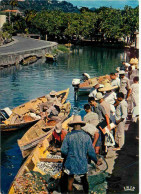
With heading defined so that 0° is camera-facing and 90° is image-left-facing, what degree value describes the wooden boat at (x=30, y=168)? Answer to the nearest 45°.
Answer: approximately 225°

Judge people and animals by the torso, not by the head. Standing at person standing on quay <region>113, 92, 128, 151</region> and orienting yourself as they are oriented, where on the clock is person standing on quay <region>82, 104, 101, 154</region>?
person standing on quay <region>82, 104, 101, 154</region> is roughly at 10 o'clock from person standing on quay <region>113, 92, 128, 151</region>.

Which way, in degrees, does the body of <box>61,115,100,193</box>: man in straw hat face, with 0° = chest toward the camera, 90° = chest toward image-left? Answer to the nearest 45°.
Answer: approximately 180°

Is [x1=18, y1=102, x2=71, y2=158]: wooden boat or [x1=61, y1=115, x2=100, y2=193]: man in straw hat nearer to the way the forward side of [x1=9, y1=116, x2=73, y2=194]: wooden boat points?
the wooden boat

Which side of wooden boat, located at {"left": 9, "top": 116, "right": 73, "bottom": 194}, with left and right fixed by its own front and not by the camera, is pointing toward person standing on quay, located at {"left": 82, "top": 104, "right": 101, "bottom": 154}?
right

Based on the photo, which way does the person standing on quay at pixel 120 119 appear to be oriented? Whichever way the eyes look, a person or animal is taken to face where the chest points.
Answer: to the viewer's left

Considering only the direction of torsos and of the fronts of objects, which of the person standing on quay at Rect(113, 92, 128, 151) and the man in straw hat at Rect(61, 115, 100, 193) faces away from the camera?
the man in straw hat

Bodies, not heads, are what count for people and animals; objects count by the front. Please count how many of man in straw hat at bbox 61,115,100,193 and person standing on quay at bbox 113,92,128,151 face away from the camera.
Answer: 1
